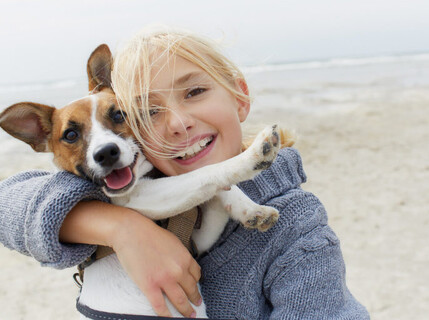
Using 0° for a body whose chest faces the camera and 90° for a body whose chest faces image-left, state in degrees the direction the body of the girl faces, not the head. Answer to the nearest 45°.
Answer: approximately 0°
